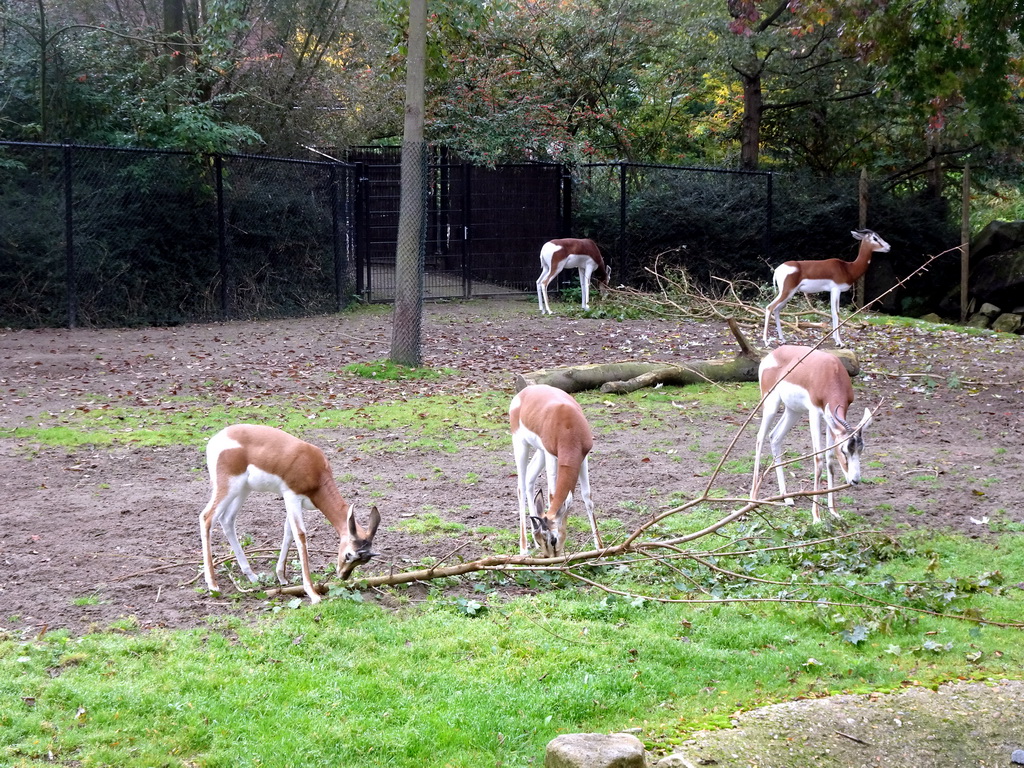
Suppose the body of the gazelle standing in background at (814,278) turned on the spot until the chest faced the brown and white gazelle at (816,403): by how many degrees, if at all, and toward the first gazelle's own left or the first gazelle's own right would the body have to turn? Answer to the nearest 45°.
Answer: approximately 90° to the first gazelle's own right

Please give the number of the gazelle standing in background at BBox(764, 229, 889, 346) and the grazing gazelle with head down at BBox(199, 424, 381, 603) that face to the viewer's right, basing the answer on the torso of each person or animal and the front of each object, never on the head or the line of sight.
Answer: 2

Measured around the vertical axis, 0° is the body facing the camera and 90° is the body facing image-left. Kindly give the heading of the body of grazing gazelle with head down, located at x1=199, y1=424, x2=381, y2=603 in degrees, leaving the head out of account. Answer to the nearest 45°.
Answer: approximately 270°

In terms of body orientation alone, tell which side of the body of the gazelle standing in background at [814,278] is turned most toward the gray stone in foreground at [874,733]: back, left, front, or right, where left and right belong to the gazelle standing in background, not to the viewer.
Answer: right

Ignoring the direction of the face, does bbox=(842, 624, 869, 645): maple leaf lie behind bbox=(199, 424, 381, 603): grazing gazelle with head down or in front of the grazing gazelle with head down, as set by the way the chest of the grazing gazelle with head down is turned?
in front

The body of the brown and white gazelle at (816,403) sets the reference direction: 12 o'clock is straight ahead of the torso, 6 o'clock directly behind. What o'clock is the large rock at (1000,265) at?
The large rock is roughly at 8 o'clock from the brown and white gazelle.

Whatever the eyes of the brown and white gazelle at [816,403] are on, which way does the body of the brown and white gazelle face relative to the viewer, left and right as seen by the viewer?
facing the viewer and to the right of the viewer

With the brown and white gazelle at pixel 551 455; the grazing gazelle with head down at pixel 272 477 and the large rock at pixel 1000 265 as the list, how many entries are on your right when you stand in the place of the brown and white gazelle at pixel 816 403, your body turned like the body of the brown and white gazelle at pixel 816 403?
2

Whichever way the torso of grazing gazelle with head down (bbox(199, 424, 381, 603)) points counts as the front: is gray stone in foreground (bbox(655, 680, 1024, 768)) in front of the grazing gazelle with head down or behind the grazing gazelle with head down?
in front

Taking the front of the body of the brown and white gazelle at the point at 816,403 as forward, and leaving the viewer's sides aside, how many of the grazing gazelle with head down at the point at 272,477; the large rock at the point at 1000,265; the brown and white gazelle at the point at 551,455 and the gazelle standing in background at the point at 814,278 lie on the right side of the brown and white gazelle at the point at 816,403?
2

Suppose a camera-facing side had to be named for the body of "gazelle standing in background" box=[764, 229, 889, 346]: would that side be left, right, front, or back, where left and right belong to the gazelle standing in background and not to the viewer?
right

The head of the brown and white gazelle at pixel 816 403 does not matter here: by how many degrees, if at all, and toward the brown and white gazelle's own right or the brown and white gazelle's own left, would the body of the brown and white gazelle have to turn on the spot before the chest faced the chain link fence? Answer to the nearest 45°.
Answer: approximately 180°
